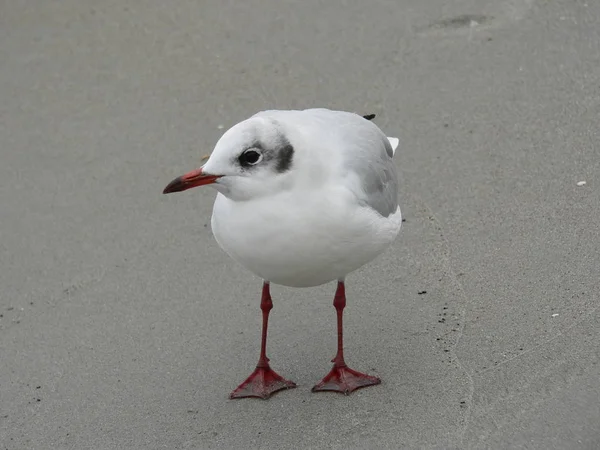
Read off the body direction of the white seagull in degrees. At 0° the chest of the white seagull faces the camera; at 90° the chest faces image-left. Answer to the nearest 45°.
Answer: approximately 45°
